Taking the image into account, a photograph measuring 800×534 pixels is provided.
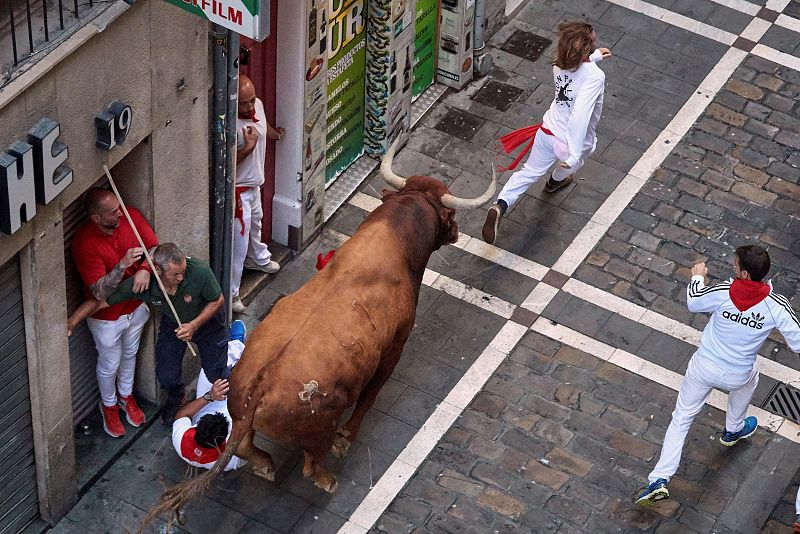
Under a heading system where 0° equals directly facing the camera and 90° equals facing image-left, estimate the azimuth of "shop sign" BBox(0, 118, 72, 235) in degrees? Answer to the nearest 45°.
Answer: approximately 315°

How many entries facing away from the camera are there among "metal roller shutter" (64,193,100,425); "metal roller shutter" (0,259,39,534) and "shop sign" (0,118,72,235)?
0

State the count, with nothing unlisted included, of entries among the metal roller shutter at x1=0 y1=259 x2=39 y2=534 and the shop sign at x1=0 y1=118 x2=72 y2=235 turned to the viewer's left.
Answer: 0

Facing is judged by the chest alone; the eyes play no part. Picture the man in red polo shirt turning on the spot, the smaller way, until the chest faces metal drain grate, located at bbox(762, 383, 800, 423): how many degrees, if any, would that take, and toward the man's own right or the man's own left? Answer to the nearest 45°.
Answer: approximately 45° to the man's own left

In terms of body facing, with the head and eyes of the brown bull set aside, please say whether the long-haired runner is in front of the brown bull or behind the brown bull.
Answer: in front

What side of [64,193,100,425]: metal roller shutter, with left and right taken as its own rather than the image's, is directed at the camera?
right

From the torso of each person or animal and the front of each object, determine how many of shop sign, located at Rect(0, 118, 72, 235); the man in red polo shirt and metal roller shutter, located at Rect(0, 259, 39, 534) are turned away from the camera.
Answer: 0

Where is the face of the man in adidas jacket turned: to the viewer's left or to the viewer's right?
to the viewer's left

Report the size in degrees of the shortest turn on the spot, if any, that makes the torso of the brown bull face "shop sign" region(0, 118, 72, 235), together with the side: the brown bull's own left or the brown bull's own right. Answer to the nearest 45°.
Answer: approximately 135° to the brown bull's own left

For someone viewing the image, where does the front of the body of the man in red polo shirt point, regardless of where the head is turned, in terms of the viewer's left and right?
facing the viewer and to the right of the viewer

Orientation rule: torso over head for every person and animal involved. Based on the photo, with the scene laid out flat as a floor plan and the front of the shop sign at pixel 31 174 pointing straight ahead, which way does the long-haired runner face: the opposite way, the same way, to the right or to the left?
to the left

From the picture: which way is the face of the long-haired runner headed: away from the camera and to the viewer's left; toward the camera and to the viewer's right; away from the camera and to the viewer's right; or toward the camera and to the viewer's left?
away from the camera and to the viewer's right

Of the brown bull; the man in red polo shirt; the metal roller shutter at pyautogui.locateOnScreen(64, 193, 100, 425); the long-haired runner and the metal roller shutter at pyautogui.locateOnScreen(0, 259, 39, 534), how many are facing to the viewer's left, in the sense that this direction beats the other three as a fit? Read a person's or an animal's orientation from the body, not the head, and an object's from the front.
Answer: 0

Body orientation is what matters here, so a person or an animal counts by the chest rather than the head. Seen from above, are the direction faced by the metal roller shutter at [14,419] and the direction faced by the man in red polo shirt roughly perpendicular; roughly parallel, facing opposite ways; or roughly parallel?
roughly parallel
